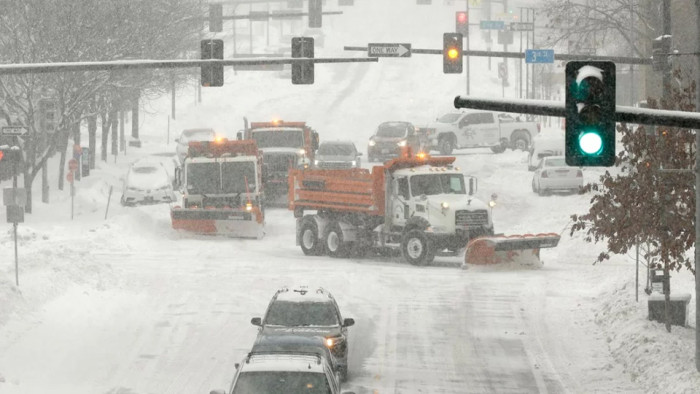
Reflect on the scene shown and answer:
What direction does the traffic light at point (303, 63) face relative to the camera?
away from the camera

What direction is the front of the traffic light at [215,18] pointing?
away from the camera

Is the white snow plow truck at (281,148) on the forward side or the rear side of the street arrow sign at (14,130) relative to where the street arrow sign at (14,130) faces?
on the rear side

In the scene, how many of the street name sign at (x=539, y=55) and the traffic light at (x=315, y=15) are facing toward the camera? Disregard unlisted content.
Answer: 1

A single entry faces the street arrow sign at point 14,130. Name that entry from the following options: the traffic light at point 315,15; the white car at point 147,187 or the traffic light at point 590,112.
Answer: the white car

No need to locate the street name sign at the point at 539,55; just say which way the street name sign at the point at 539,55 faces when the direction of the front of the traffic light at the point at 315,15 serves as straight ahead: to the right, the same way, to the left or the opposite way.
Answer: the opposite way

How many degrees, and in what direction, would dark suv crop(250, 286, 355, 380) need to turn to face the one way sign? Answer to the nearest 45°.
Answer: approximately 180°

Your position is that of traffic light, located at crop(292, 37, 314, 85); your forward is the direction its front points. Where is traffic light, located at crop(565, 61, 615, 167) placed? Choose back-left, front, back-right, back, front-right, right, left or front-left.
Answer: back

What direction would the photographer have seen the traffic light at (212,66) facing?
facing away from the viewer

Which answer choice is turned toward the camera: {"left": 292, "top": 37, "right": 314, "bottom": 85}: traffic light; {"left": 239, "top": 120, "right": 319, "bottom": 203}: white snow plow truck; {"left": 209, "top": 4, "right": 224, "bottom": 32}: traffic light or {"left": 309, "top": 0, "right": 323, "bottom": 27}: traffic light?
the white snow plow truck

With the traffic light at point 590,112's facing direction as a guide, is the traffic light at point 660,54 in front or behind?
behind

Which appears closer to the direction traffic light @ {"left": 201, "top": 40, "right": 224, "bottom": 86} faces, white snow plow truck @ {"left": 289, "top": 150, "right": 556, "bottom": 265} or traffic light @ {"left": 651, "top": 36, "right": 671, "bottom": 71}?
the white snow plow truck

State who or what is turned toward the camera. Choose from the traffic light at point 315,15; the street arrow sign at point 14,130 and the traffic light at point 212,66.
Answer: the street arrow sign
